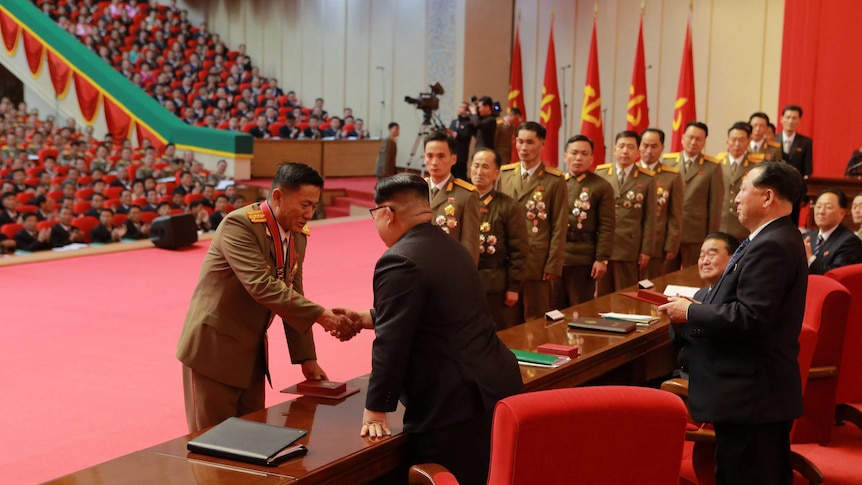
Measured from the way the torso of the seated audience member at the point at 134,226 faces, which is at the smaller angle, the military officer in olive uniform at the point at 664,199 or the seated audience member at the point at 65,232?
the military officer in olive uniform

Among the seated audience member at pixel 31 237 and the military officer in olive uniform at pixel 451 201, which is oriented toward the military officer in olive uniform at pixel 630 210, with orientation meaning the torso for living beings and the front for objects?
the seated audience member

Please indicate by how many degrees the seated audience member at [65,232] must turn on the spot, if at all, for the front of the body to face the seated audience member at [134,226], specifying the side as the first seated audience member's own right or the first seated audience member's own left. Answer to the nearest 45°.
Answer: approximately 45° to the first seated audience member's own left

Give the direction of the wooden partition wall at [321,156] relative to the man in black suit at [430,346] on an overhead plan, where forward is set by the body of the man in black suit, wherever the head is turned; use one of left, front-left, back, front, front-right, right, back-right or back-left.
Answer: front-right

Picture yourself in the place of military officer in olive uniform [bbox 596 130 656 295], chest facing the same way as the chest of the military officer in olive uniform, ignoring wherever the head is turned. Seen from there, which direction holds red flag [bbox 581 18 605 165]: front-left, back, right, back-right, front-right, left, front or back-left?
back

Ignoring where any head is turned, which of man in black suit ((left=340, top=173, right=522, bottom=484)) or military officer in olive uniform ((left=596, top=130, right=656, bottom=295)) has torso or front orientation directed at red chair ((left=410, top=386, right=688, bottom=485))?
the military officer in olive uniform

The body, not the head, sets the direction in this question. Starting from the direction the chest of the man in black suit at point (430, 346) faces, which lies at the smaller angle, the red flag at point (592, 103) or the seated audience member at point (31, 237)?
the seated audience member

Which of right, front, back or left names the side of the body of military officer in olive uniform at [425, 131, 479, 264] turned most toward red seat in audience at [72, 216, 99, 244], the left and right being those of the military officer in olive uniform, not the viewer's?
right

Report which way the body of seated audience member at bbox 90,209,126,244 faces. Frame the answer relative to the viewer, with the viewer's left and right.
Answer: facing the viewer and to the right of the viewer

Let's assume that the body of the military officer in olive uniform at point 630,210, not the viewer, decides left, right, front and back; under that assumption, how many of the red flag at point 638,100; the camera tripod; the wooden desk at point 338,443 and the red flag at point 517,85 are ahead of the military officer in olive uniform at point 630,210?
1

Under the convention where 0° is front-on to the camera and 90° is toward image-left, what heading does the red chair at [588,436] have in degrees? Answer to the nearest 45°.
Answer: approximately 135°

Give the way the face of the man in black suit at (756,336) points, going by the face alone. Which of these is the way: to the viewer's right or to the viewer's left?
to the viewer's left

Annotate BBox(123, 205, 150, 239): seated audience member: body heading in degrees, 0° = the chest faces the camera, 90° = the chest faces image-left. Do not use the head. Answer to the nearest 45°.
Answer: approximately 315°

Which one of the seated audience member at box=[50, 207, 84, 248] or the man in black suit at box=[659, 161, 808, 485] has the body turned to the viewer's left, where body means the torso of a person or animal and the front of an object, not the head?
the man in black suit

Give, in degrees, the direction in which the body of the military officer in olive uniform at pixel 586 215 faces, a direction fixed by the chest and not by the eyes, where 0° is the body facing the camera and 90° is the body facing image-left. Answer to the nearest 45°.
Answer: approximately 45°

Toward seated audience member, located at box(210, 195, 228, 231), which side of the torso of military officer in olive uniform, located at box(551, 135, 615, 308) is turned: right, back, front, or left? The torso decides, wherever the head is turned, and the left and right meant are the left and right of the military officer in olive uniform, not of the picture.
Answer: right
